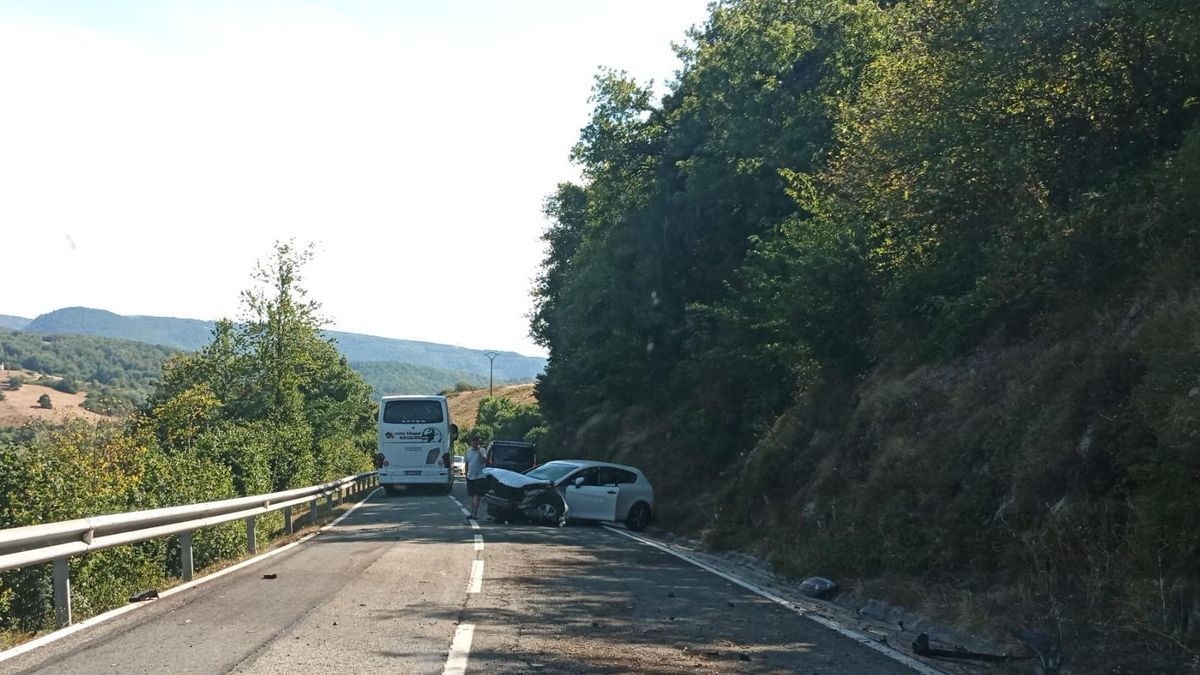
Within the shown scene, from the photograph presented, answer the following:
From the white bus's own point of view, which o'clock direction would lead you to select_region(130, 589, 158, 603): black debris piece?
The black debris piece is roughly at 6 o'clock from the white bus.

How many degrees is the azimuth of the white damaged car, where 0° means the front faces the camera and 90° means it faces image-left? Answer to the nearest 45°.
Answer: approximately 45°

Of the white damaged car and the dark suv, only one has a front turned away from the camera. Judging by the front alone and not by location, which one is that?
the dark suv

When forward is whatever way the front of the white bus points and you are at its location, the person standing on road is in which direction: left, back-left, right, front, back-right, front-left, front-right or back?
back

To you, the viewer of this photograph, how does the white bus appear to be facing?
facing away from the viewer

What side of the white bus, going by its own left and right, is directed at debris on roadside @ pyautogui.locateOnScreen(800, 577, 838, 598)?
back

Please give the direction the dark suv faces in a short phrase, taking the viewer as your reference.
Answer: facing away from the viewer

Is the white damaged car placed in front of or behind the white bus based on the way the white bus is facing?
behind

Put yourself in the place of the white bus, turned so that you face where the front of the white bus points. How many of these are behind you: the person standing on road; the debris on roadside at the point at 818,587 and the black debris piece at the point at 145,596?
3

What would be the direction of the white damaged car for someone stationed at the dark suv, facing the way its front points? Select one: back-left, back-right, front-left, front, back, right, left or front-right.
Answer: back
